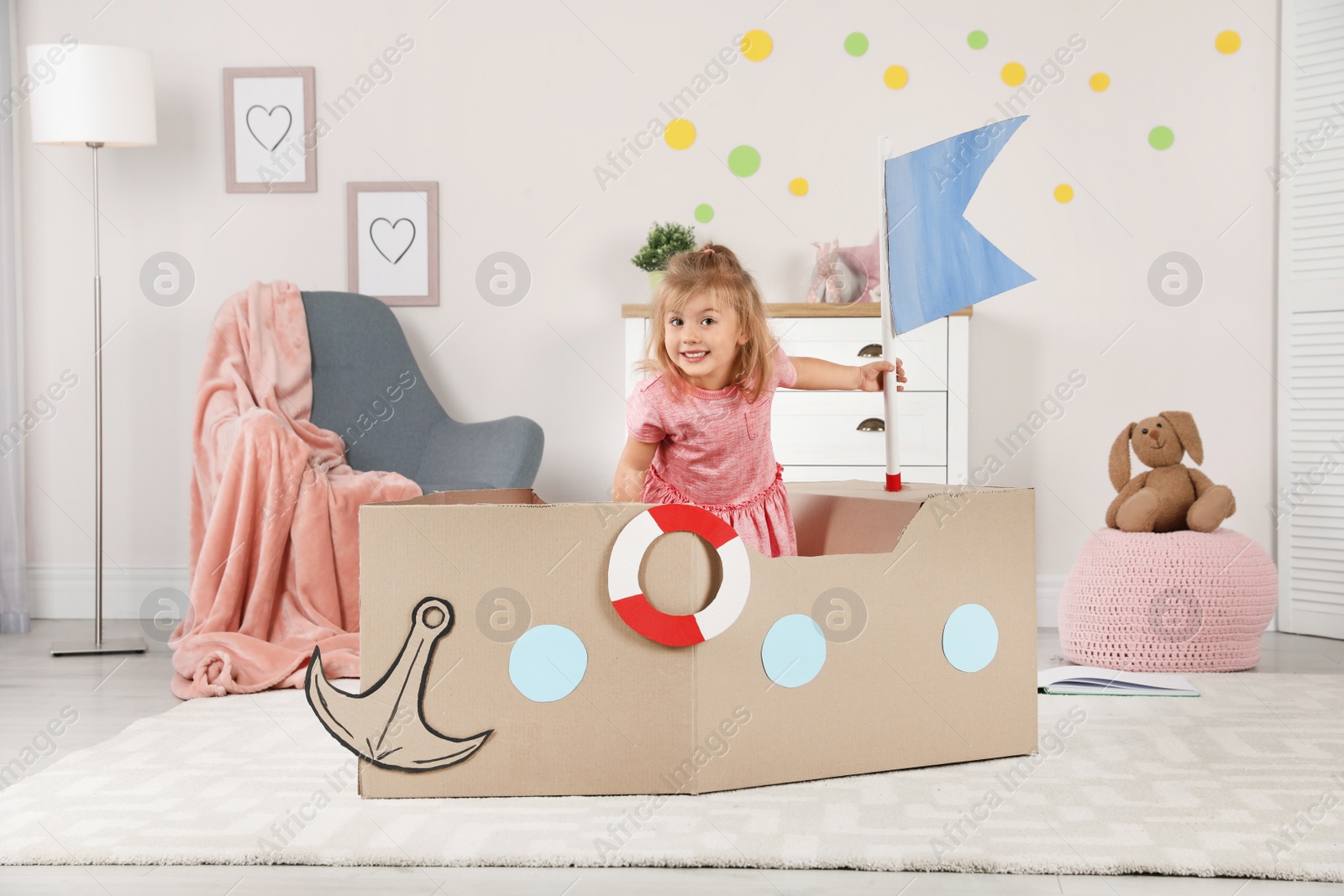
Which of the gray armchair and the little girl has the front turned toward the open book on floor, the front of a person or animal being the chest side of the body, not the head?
the gray armchair

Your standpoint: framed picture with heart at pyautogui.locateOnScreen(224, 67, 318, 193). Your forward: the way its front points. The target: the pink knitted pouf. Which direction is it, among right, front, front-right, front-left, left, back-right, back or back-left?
front-left

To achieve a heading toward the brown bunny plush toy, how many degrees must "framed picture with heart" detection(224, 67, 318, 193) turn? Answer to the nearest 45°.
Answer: approximately 45° to its left

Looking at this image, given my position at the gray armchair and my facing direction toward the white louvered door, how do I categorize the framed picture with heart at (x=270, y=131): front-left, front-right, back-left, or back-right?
back-left

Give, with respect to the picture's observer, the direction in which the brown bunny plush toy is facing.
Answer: facing the viewer

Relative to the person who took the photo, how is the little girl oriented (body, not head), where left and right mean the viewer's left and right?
facing the viewer

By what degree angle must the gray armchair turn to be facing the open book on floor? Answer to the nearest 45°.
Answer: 0° — it already faces it

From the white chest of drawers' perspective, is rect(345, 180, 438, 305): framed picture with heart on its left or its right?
on its right

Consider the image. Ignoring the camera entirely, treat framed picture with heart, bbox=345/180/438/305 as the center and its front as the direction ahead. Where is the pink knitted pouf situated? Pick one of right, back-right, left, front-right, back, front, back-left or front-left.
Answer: front-left

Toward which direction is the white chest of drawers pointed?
toward the camera

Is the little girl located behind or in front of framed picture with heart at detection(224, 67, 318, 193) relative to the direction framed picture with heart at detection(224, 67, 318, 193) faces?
in front

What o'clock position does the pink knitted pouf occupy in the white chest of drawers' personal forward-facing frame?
The pink knitted pouf is roughly at 10 o'clock from the white chest of drawers.
